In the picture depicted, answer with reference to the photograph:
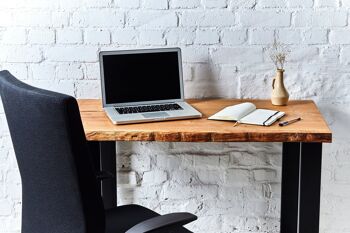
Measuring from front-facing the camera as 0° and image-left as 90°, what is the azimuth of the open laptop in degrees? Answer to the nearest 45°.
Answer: approximately 0°

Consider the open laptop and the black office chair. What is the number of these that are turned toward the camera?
1

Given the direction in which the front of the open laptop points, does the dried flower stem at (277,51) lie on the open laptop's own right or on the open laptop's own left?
on the open laptop's own left

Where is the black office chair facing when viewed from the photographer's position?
facing away from the viewer and to the right of the viewer

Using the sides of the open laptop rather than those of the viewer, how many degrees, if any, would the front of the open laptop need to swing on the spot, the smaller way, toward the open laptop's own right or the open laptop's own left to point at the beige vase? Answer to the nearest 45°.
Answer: approximately 90° to the open laptop's own left

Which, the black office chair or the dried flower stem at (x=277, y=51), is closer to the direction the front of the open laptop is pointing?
the black office chair

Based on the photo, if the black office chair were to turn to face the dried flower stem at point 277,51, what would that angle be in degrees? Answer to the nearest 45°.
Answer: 0° — it already faces it

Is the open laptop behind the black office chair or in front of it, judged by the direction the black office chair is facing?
in front

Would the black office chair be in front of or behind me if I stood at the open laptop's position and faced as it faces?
in front
